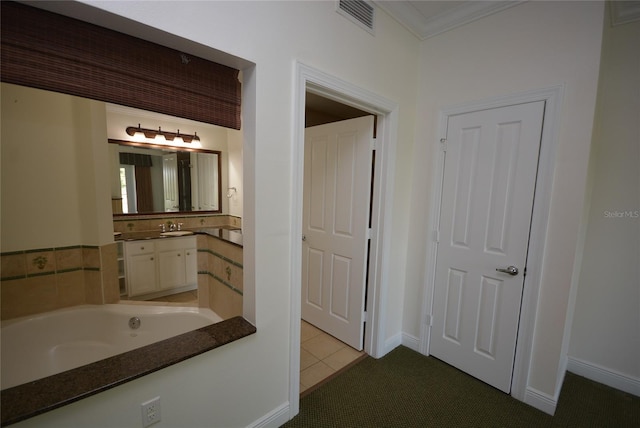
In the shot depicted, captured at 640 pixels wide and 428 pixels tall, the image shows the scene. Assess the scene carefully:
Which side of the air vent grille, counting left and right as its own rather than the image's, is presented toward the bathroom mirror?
back

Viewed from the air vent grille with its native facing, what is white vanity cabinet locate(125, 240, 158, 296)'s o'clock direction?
The white vanity cabinet is roughly at 5 o'clock from the air vent grille.

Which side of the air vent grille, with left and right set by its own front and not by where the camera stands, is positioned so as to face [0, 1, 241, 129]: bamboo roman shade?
right

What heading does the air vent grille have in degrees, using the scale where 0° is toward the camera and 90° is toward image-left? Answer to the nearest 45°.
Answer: approximately 315°

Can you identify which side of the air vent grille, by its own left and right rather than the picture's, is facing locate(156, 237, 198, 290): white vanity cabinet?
back

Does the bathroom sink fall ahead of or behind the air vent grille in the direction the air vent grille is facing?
behind
